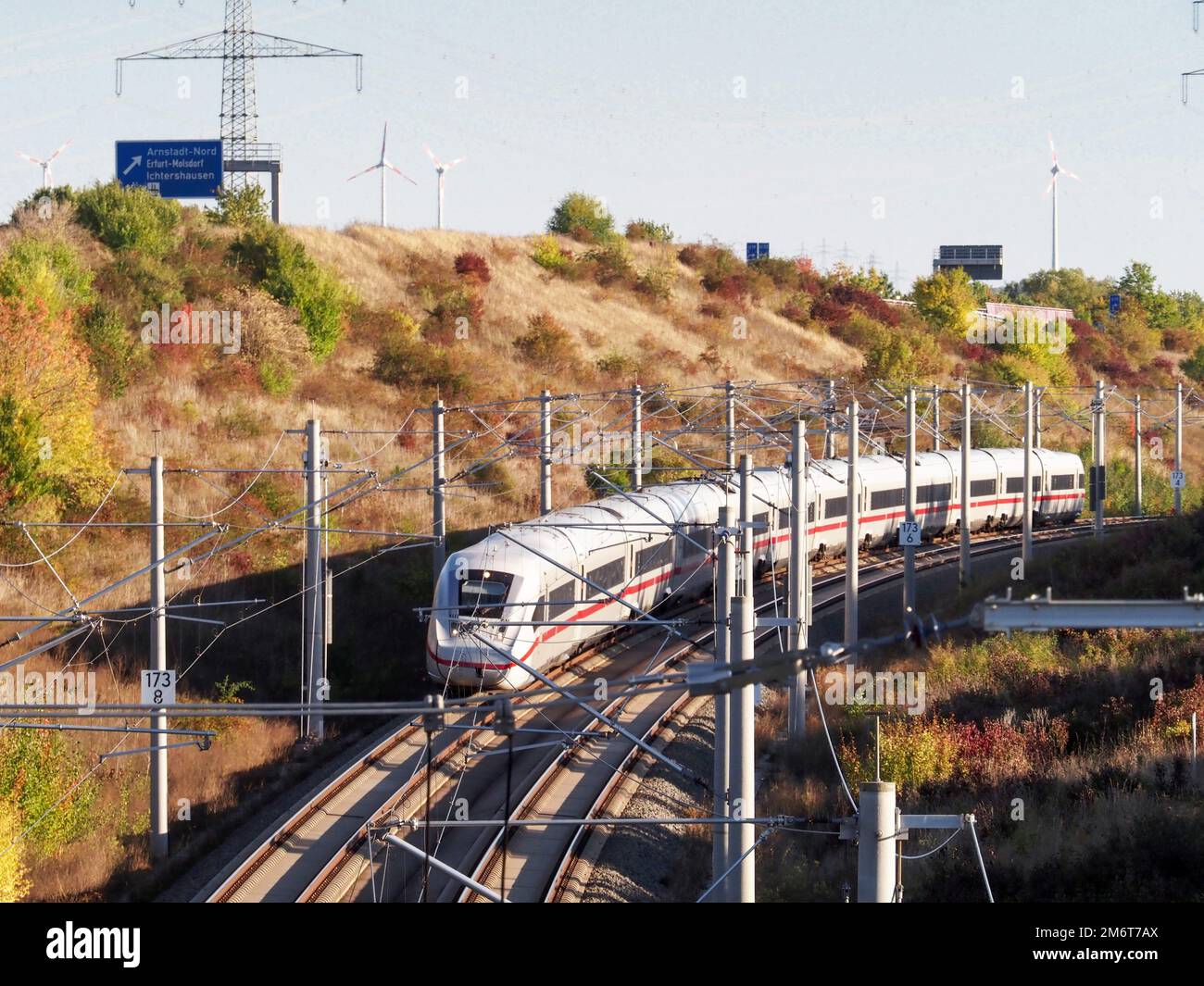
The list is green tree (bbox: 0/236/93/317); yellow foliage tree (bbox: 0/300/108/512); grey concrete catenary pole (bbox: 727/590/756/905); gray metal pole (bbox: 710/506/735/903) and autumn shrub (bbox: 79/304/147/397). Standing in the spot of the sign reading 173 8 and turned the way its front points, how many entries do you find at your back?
3

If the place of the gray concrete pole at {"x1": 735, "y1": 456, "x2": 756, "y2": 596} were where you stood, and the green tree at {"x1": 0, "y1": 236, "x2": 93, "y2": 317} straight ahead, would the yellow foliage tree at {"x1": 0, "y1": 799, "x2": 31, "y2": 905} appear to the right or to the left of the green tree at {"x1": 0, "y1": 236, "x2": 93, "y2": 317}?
left

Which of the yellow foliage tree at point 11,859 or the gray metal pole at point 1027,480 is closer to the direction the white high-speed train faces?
the yellow foliage tree

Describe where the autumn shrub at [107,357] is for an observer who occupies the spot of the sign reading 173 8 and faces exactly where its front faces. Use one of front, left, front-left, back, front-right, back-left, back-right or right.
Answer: back

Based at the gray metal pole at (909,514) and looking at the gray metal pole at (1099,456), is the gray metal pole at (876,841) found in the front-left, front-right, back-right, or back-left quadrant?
back-right

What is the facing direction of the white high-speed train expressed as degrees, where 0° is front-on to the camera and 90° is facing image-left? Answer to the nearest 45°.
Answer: approximately 45°

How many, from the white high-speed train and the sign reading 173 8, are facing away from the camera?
0

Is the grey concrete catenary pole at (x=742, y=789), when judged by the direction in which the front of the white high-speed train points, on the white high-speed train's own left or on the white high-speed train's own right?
on the white high-speed train's own left

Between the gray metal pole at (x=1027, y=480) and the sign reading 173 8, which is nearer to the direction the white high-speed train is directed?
the sign reading 173 8

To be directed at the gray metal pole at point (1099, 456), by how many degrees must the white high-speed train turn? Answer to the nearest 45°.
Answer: approximately 180°
